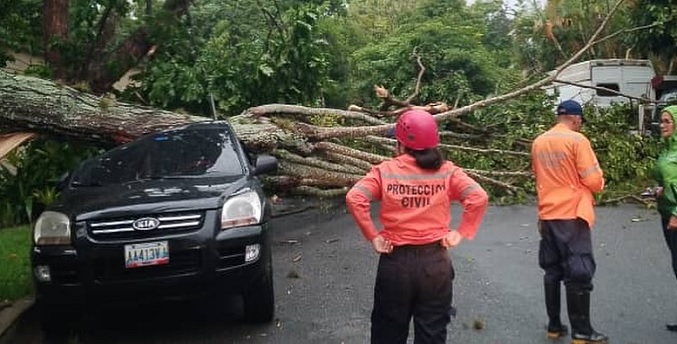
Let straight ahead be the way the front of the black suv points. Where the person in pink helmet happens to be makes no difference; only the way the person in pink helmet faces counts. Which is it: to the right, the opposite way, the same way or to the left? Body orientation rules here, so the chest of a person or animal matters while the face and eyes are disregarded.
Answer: the opposite way

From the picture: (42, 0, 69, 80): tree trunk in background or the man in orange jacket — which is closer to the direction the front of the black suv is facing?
the man in orange jacket

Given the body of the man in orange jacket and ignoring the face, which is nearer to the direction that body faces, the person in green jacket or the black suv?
the person in green jacket

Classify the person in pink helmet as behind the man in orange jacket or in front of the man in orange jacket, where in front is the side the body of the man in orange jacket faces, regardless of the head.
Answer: behind

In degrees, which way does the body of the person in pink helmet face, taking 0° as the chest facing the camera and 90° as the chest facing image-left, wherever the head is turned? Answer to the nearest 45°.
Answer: approximately 180°

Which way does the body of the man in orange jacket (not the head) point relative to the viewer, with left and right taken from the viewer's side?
facing away from the viewer and to the right of the viewer

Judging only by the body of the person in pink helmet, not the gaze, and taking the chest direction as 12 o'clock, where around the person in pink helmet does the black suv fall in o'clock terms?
The black suv is roughly at 10 o'clock from the person in pink helmet.

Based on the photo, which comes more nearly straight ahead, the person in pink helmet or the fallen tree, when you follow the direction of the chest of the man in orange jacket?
the fallen tree

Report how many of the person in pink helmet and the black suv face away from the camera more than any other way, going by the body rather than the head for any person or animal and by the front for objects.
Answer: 1

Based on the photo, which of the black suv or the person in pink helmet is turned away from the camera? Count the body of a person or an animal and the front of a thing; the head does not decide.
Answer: the person in pink helmet
